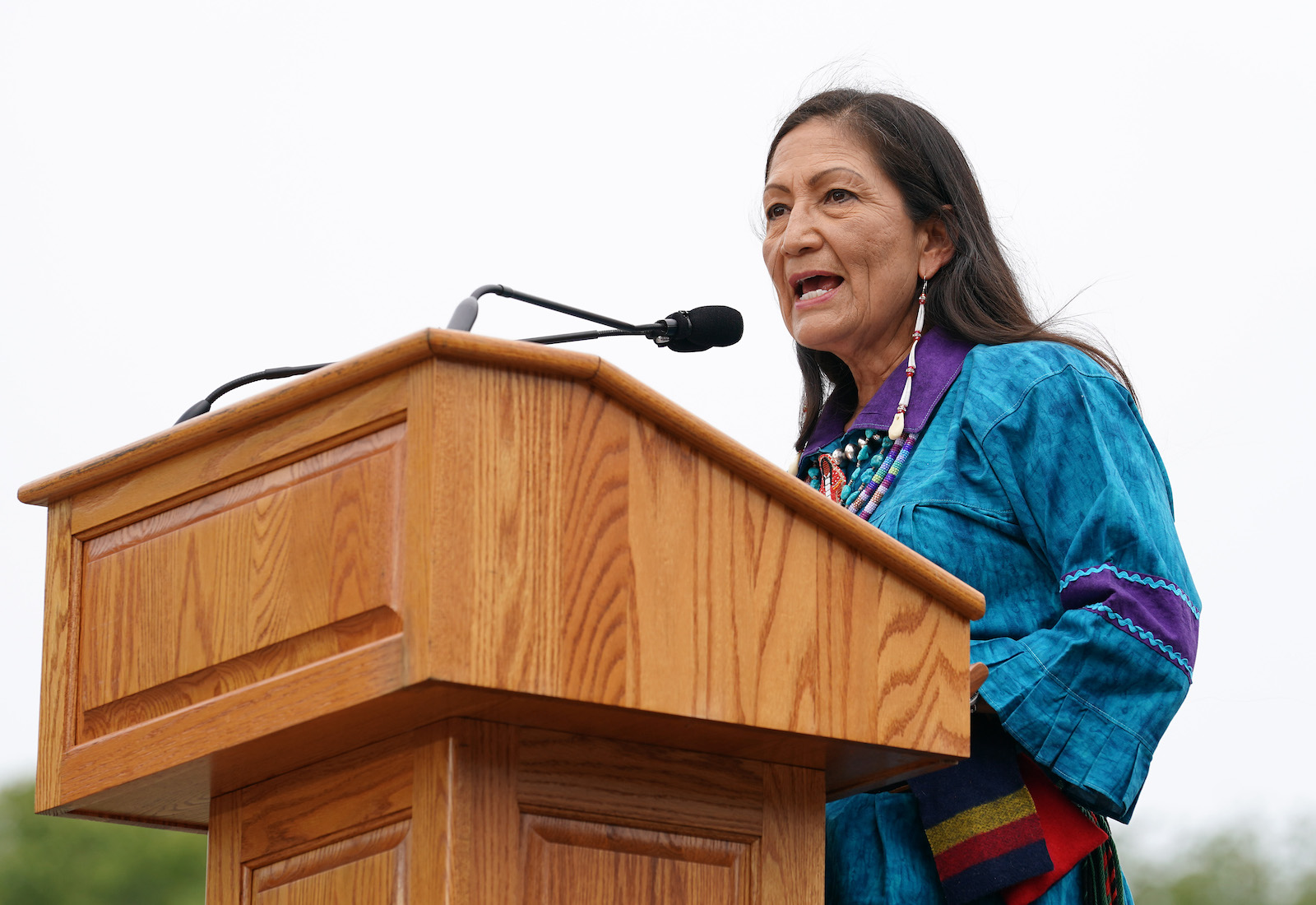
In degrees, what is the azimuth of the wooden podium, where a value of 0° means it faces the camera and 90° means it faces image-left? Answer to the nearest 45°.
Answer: approximately 45°

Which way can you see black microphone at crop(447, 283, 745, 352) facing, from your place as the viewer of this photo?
facing to the right of the viewer
